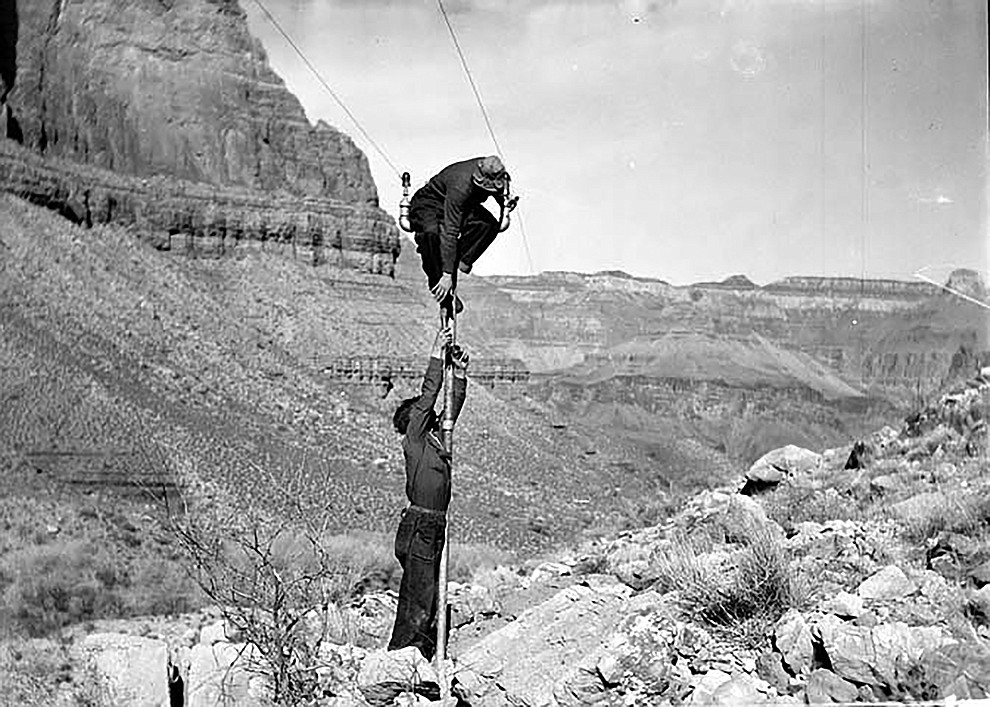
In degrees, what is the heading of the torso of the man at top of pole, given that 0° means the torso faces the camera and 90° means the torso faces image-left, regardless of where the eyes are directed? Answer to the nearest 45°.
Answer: approximately 315°

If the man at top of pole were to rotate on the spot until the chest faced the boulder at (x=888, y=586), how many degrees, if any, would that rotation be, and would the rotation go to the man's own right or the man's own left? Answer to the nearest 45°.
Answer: approximately 45° to the man's own left

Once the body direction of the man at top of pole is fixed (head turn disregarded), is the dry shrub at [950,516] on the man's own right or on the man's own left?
on the man's own left

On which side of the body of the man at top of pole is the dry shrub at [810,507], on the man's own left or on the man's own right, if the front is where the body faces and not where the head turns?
on the man's own left
